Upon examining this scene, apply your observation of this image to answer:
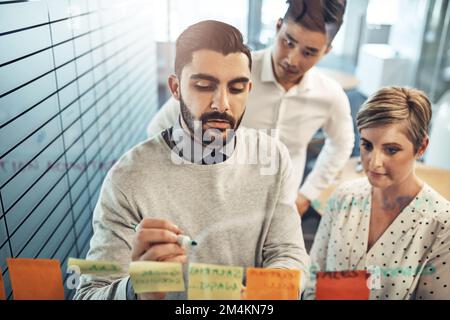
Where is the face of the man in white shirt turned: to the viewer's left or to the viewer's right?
to the viewer's left

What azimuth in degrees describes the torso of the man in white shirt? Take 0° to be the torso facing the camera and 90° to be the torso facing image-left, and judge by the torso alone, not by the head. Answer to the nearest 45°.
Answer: approximately 0°

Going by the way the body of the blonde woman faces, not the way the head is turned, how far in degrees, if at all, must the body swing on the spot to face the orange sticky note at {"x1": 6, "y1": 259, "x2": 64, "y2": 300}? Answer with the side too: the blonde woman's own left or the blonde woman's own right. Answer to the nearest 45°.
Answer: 0° — they already face it

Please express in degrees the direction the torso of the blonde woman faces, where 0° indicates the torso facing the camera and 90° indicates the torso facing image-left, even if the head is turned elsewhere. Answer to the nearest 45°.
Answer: approximately 45°
